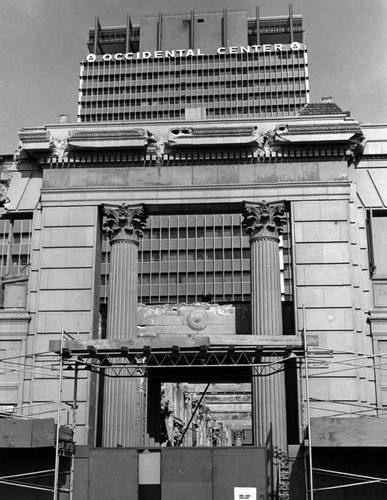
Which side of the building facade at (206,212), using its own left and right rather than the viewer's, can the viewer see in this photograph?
front
